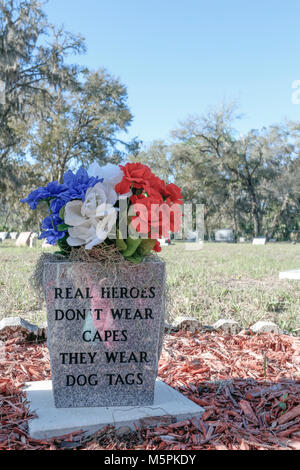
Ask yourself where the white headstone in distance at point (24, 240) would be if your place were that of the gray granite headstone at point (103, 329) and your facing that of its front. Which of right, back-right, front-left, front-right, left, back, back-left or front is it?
back

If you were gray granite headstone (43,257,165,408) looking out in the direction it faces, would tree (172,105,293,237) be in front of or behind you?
behind

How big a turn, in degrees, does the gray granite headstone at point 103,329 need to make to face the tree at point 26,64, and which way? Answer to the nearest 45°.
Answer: approximately 180°

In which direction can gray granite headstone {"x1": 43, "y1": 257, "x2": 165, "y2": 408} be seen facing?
toward the camera

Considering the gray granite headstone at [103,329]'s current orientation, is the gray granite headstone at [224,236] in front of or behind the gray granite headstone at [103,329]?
behind
